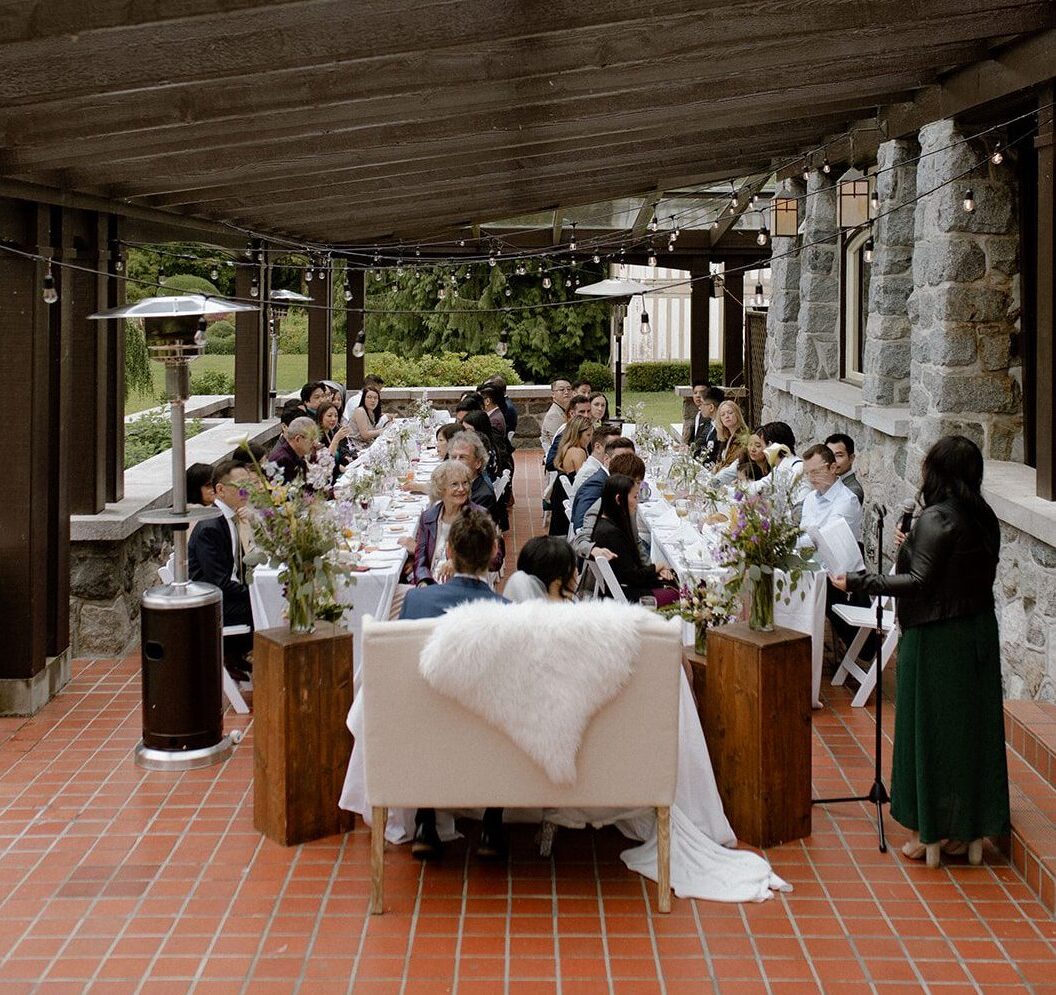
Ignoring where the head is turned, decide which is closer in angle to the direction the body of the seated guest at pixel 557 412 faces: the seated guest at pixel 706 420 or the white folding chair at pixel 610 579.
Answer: the seated guest

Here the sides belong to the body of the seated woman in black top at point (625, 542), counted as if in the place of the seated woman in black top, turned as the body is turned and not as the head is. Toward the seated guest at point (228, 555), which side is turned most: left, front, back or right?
back

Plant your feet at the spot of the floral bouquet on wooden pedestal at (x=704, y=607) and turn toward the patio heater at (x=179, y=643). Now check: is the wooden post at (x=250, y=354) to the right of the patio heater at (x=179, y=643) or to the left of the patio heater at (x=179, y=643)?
right

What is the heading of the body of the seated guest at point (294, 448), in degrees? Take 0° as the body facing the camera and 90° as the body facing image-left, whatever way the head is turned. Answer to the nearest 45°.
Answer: approximately 270°

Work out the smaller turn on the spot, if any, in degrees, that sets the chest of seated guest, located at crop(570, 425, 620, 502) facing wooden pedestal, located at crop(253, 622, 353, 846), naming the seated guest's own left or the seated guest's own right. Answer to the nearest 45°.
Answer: approximately 90° to the seated guest's own right

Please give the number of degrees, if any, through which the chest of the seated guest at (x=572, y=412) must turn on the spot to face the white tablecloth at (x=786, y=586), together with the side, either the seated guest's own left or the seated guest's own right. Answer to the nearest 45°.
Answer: approximately 45° to the seated guest's own right

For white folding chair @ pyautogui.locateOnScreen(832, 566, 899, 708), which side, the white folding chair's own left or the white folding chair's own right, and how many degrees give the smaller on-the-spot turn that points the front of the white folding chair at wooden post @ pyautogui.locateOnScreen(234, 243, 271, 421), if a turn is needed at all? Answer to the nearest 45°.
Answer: approximately 45° to the white folding chair's own right

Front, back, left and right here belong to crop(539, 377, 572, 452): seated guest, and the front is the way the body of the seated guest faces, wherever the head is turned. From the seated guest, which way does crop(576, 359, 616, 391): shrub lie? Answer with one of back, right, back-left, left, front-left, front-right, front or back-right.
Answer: back-left

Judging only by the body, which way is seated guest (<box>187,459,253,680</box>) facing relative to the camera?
to the viewer's right

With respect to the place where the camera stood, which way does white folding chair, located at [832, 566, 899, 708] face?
facing to the left of the viewer

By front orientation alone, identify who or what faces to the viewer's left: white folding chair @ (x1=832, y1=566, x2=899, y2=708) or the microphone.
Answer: the white folding chair

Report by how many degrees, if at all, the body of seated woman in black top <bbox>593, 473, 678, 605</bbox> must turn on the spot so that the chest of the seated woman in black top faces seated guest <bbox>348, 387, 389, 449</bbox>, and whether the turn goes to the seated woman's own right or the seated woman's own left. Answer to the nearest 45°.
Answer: approximately 90° to the seated woman's own left
